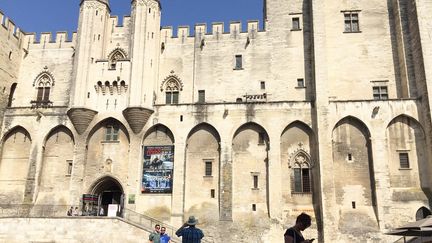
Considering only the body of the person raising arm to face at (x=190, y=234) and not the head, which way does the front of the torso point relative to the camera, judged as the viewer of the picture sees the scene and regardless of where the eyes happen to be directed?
away from the camera

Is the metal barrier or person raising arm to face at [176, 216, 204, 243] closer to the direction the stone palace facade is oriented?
the person raising arm to face

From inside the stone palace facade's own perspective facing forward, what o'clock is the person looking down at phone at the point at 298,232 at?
The person looking down at phone is roughly at 12 o'clock from the stone palace facade.

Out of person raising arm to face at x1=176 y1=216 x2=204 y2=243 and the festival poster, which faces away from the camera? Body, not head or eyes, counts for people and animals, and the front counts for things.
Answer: the person raising arm to face

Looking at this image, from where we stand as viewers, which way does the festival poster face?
facing the viewer

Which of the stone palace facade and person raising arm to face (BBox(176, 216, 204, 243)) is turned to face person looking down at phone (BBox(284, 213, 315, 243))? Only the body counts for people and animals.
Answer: the stone palace facade

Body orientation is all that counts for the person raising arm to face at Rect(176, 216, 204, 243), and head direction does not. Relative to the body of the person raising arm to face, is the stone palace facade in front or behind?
in front

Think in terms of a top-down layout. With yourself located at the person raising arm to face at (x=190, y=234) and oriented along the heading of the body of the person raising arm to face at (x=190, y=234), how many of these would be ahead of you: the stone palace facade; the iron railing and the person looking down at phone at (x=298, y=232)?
2

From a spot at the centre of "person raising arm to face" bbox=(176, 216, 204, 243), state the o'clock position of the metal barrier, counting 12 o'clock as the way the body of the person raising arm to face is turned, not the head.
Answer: The metal barrier is roughly at 11 o'clock from the person raising arm to face.

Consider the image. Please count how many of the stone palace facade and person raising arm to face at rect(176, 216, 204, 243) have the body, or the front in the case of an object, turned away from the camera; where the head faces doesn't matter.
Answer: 1

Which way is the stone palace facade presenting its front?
toward the camera

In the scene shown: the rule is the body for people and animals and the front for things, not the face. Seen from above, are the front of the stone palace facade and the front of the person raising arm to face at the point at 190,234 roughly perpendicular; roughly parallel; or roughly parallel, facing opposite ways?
roughly parallel, facing opposite ways

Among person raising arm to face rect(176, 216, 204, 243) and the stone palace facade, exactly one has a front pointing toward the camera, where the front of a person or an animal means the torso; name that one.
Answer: the stone palace facade

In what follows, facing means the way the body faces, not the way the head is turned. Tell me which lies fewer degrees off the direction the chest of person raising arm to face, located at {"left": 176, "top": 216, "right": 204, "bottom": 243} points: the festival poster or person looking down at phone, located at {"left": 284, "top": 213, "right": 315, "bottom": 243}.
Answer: the festival poster

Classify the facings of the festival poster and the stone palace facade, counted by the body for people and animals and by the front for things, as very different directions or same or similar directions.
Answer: same or similar directions
